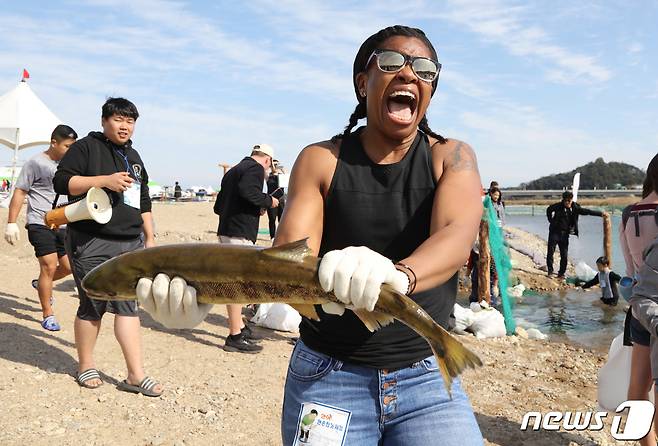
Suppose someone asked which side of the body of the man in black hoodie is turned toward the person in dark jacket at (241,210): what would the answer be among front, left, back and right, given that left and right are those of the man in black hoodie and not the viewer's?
left

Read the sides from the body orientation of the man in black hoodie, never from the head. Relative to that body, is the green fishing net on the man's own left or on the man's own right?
on the man's own left

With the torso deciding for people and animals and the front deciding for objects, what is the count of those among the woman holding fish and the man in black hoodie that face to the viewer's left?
0

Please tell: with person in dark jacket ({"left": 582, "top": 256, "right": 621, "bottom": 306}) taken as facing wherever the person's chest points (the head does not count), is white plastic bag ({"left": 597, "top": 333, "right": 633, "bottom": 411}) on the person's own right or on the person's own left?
on the person's own left

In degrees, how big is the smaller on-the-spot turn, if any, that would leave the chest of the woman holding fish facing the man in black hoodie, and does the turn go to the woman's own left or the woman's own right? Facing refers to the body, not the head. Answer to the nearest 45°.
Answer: approximately 135° to the woman's own right

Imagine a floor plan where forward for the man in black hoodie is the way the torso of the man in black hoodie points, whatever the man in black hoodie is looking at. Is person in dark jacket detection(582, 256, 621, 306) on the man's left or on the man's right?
on the man's left

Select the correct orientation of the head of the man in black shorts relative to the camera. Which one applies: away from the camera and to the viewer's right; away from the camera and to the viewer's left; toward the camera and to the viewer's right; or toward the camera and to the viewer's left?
toward the camera and to the viewer's right

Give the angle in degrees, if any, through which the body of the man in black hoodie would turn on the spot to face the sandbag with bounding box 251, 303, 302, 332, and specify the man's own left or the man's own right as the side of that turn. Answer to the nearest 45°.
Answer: approximately 90° to the man's own left

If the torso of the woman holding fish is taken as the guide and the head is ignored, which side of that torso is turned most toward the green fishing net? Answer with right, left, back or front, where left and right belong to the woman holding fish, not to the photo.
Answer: back

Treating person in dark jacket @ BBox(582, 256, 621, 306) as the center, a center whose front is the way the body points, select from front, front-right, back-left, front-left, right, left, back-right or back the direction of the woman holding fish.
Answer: front-left

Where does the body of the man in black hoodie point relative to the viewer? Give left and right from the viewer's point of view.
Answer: facing the viewer and to the right of the viewer

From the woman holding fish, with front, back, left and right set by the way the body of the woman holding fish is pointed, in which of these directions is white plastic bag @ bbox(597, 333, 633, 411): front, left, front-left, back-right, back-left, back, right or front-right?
back-left

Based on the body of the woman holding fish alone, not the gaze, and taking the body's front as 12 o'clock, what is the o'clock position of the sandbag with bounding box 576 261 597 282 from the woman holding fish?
The sandbag is roughly at 7 o'clock from the woman holding fish.

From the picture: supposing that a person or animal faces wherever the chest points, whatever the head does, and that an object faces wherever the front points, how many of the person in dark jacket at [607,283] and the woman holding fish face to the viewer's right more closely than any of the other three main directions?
0

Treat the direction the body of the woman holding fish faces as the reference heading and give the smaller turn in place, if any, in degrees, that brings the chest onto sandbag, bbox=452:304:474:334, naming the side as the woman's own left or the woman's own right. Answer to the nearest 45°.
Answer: approximately 180°
